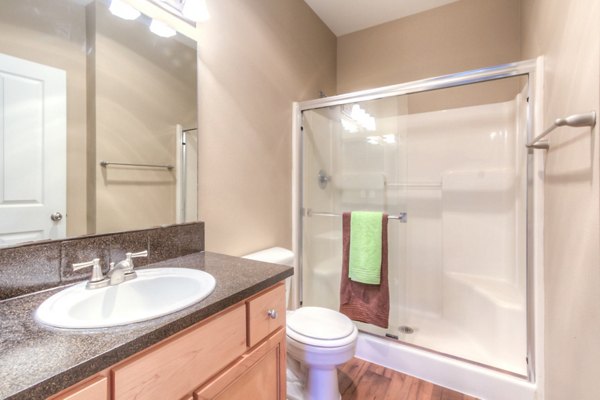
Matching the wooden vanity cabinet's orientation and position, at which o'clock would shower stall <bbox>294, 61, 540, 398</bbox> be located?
The shower stall is roughly at 10 o'clock from the wooden vanity cabinet.

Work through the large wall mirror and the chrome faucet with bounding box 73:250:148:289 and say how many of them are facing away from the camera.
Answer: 0

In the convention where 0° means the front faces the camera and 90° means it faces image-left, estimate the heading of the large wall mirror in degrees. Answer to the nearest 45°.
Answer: approximately 315°

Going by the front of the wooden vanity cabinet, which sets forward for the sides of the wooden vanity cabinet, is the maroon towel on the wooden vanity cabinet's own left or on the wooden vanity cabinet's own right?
on the wooden vanity cabinet's own left

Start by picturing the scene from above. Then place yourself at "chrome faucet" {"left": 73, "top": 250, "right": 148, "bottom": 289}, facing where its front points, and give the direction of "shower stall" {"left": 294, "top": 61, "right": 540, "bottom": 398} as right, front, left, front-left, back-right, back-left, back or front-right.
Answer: front-left

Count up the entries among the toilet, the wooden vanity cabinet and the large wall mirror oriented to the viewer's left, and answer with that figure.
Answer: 0

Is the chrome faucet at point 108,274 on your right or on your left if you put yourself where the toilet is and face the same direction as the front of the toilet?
on your right

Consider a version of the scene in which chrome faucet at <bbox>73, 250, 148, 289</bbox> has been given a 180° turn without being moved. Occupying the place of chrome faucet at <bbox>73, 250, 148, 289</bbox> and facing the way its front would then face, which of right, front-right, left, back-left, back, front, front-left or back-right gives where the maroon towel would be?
back-right

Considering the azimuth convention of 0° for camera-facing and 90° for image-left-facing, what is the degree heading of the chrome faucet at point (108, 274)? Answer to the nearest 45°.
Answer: approximately 315°

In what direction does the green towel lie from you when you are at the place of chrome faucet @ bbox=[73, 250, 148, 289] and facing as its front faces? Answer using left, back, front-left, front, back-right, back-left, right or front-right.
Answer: front-left
